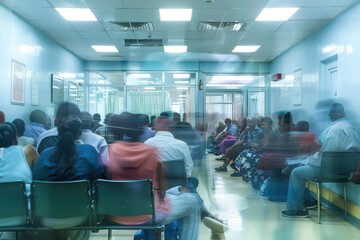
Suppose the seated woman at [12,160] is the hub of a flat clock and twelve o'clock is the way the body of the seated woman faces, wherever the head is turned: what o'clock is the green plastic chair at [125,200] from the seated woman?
The green plastic chair is roughly at 4 o'clock from the seated woman.

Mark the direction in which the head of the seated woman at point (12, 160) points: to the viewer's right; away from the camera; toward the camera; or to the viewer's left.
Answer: away from the camera

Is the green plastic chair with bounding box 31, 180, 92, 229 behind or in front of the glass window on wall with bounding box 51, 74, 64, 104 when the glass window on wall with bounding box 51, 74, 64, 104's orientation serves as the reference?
in front

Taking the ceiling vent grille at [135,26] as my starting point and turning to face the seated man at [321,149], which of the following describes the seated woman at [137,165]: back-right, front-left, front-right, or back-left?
front-right

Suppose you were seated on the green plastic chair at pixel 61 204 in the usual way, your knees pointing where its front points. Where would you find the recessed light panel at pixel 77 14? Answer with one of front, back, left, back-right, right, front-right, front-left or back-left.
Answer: front

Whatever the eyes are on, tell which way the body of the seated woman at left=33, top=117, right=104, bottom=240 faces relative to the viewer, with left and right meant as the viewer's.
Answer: facing away from the viewer

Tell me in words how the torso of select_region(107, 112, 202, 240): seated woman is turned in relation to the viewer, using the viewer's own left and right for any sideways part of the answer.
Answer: facing away from the viewer and to the right of the viewer

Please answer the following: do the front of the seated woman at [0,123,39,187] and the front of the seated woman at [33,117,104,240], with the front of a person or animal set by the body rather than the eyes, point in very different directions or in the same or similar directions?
same or similar directions

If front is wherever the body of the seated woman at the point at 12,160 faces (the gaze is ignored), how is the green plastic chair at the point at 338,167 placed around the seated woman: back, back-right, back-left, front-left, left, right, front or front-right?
right

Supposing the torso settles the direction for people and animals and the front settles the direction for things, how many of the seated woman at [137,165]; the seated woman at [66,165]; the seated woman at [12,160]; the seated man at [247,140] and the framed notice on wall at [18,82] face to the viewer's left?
1

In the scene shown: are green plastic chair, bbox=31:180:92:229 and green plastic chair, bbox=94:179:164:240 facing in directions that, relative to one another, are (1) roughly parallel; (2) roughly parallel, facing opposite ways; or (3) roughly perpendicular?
roughly parallel

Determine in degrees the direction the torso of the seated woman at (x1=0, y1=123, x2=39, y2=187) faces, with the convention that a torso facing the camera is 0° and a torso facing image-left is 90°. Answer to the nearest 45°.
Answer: approximately 180°

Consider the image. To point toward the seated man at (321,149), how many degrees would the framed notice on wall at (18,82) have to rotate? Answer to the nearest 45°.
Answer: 0° — it already faces them

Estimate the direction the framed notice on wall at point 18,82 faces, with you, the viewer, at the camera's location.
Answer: facing the viewer and to the right of the viewer

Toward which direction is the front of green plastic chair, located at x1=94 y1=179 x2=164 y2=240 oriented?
away from the camera
